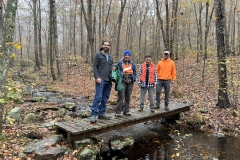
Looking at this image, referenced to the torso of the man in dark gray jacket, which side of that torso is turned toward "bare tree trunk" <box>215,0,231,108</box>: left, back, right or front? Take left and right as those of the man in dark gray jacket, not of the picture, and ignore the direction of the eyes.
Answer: left

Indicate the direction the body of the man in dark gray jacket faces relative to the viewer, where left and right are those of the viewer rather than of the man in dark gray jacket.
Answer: facing the viewer and to the right of the viewer

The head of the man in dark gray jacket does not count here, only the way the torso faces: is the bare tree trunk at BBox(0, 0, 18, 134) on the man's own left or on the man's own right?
on the man's own right
